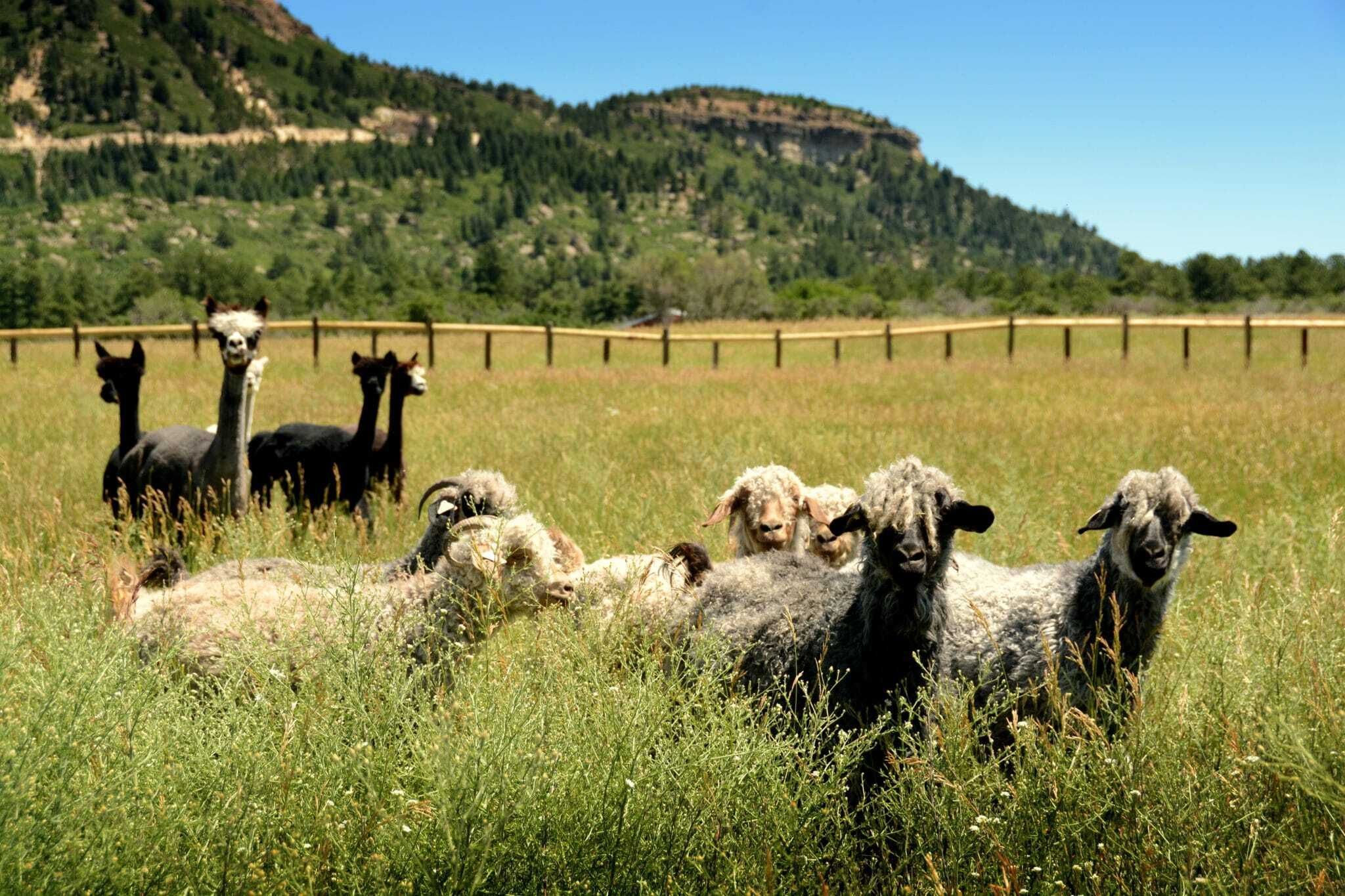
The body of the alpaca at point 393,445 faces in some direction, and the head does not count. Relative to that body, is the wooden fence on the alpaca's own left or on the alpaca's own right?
on the alpaca's own left

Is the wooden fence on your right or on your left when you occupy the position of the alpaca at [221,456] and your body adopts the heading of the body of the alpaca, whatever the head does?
on your left

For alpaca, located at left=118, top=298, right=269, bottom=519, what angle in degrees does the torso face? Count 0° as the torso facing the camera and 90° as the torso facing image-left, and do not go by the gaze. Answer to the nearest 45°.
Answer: approximately 315°

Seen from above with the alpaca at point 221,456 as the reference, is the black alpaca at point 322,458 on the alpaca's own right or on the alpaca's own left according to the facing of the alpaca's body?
on the alpaca's own left

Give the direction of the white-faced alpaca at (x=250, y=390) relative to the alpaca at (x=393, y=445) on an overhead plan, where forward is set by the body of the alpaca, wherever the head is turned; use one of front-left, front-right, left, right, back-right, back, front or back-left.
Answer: back-right

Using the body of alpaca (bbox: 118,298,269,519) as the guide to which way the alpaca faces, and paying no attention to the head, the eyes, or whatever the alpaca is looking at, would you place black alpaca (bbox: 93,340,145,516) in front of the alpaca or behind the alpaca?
behind
